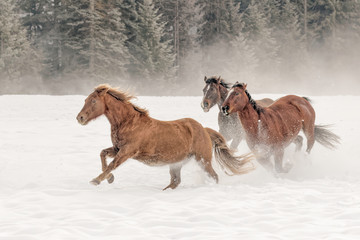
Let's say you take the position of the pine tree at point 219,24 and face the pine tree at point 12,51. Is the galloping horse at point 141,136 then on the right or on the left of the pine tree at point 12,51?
left

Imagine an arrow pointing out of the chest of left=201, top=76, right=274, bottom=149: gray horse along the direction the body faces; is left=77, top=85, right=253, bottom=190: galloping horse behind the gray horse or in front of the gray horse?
in front

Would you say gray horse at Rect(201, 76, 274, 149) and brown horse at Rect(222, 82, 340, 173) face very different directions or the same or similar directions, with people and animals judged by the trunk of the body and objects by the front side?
same or similar directions

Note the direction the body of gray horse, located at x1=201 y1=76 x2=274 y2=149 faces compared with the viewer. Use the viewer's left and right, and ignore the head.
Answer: facing the viewer and to the left of the viewer

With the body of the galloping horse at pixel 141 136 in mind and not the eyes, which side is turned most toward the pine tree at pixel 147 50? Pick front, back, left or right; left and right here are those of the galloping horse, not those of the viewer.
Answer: right

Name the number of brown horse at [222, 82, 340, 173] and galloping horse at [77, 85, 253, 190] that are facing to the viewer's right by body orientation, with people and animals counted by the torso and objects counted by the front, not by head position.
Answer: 0

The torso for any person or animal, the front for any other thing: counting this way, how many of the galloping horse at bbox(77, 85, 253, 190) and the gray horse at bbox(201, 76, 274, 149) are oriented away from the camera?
0

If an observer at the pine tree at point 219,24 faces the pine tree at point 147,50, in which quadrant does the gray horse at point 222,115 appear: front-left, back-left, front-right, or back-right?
front-left

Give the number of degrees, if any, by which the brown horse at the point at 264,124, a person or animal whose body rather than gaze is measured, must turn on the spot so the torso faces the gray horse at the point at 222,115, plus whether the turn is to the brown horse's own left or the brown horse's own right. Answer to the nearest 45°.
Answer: approximately 90° to the brown horse's own right

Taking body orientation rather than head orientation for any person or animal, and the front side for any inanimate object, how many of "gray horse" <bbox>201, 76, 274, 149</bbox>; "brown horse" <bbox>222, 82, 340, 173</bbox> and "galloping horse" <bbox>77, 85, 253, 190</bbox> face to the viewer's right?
0

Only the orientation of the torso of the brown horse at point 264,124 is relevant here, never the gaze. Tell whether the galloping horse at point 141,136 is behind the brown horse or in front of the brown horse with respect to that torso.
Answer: in front

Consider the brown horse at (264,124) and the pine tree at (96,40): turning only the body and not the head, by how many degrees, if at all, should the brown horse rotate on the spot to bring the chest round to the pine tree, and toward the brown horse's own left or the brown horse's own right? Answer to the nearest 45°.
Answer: approximately 90° to the brown horse's own right

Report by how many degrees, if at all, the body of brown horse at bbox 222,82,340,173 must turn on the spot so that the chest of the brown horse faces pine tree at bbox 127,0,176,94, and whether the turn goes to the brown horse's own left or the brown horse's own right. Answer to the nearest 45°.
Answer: approximately 135° to the brown horse's own right

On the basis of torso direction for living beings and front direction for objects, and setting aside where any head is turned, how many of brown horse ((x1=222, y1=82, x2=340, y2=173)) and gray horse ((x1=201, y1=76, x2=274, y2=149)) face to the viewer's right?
0

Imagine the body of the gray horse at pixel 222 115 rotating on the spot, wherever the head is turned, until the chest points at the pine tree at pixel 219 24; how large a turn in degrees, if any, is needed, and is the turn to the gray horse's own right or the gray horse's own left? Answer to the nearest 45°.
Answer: approximately 135° to the gray horse's own right

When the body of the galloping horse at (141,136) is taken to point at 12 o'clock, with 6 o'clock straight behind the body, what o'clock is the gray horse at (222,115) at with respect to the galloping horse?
The gray horse is roughly at 4 o'clock from the galloping horse.
